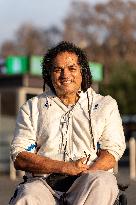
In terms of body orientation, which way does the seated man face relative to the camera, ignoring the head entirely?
toward the camera

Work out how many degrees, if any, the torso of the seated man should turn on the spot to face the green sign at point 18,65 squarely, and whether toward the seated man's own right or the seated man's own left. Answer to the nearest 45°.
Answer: approximately 180°

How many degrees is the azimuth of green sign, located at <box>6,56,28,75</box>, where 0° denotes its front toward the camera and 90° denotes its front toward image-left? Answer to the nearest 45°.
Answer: approximately 0°

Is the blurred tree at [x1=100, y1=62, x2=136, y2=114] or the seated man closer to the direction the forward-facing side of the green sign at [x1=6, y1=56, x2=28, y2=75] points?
the seated man

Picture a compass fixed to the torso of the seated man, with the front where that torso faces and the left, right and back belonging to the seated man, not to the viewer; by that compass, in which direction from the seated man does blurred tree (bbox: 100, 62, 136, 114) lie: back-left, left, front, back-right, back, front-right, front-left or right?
back

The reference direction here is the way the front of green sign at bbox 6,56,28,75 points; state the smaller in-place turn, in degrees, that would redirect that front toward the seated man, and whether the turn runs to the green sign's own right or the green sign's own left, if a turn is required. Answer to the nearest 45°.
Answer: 0° — it already faces them

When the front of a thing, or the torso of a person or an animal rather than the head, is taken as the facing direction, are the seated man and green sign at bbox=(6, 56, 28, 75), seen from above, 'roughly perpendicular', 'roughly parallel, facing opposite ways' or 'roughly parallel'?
roughly parallel

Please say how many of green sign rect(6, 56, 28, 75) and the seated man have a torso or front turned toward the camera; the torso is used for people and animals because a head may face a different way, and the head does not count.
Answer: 2

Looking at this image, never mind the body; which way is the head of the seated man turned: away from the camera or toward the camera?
toward the camera
